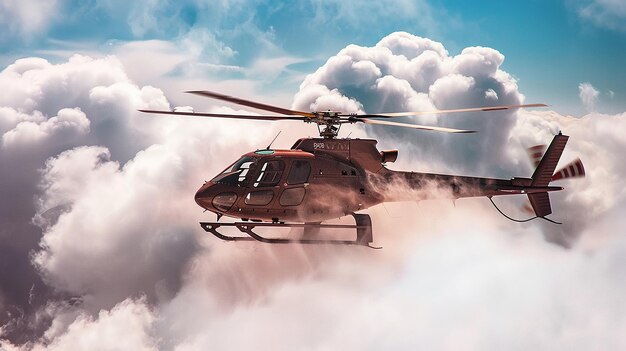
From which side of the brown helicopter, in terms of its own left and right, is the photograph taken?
left
